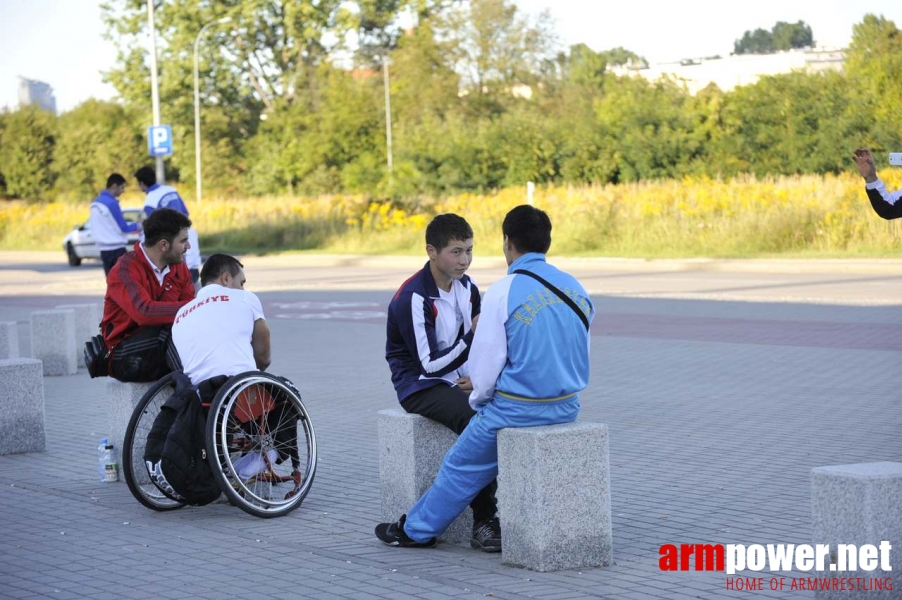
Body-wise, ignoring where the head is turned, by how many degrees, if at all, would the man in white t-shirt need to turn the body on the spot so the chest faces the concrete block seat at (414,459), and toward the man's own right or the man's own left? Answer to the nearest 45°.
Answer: approximately 90° to the man's own right

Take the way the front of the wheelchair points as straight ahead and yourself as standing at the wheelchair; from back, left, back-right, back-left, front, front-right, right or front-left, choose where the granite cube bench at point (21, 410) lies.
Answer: left

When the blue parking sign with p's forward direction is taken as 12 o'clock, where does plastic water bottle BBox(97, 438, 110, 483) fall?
The plastic water bottle is roughly at 12 o'clock from the blue parking sign with p.

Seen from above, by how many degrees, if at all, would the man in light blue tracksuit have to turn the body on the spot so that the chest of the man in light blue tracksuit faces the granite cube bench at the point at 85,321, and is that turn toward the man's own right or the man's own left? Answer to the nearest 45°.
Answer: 0° — they already face it

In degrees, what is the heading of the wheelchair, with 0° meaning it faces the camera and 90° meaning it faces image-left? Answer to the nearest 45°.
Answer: approximately 225°

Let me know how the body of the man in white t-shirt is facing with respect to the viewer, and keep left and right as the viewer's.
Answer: facing away from the viewer and to the right of the viewer

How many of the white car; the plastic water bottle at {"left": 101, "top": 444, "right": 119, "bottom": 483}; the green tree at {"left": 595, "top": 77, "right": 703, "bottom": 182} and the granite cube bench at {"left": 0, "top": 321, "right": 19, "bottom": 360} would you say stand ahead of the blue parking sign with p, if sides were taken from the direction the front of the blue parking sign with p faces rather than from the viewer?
2

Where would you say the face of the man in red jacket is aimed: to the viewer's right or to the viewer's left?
to the viewer's right

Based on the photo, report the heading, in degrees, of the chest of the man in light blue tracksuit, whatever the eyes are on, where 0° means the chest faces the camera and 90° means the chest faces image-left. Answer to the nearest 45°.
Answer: approximately 135°
